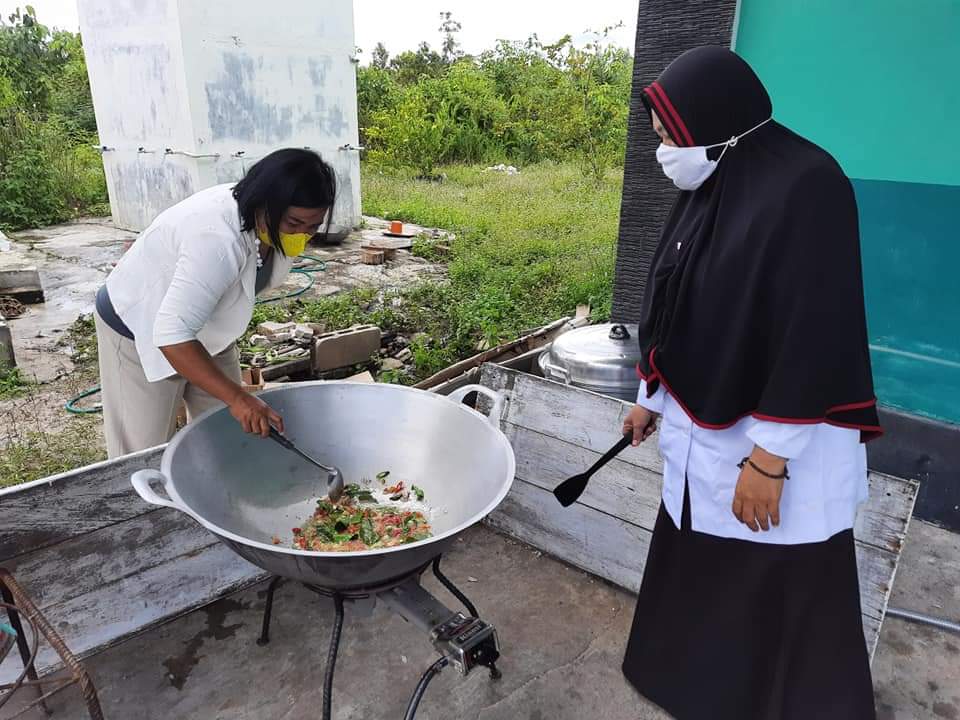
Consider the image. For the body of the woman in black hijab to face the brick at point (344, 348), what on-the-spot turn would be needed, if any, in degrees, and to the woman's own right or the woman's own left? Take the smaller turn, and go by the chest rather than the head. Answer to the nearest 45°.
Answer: approximately 90° to the woman's own right

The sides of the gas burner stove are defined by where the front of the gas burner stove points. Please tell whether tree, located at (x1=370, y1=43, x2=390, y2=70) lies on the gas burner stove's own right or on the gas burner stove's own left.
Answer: on the gas burner stove's own left

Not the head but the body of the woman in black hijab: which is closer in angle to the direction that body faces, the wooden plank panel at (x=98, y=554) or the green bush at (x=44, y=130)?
the wooden plank panel

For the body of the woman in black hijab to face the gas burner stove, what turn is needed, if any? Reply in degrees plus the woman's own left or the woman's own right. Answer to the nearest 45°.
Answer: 0° — they already face it

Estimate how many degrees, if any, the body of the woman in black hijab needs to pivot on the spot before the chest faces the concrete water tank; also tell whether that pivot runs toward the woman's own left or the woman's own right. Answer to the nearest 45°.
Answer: approximately 90° to the woman's own right

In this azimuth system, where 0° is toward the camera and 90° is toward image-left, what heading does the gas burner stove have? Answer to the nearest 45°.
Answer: approximately 315°

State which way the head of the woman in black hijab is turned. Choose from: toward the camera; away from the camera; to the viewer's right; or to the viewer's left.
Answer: to the viewer's left

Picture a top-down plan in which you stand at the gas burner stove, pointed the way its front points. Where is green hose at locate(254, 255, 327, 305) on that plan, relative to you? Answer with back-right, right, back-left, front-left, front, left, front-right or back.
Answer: back-left

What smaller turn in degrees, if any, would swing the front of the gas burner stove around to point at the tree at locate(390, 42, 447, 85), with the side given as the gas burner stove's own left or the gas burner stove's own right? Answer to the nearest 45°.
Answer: approximately 135° to the gas burner stove's own left

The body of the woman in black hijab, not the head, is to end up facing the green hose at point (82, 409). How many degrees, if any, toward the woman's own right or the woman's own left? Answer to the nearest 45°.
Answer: approximately 45° to the woman's own right

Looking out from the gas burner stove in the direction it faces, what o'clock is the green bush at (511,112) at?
The green bush is roughly at 8 o'clock from the gas burner stove.

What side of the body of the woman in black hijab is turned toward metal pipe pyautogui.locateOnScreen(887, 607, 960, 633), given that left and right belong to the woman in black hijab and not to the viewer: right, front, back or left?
back

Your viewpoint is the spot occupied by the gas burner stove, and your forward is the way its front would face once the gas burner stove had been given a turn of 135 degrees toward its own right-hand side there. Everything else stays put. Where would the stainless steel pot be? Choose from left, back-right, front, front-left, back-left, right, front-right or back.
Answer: back-right
